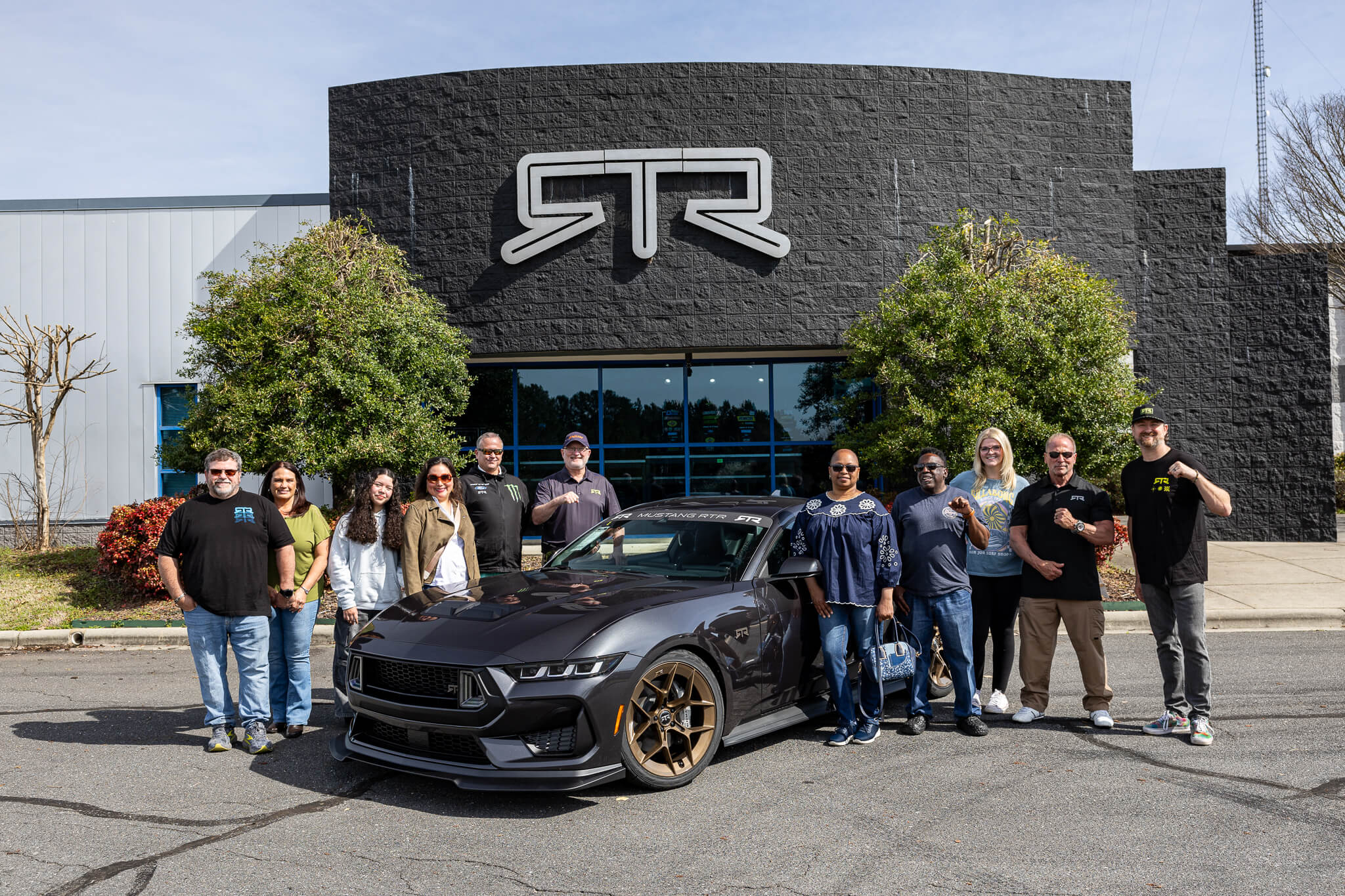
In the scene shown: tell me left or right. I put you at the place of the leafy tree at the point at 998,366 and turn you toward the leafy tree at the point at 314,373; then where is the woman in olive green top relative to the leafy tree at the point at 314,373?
left

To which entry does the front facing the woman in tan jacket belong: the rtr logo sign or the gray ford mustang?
the rtr logo sign

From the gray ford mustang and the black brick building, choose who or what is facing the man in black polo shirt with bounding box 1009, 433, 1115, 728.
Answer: the black brick building

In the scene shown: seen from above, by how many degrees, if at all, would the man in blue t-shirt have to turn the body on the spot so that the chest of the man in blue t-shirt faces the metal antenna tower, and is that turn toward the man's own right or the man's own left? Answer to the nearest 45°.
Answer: approximately 180°

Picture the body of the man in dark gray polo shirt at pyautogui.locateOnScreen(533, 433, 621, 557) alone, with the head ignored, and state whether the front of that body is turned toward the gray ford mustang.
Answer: yes

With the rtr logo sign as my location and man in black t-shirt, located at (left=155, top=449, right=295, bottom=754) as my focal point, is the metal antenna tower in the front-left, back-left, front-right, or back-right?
back-left

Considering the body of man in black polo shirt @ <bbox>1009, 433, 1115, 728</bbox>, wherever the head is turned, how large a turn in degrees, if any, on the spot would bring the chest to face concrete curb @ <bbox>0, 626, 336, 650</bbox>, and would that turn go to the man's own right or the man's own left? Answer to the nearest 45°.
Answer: approximately 90° to the man's own right

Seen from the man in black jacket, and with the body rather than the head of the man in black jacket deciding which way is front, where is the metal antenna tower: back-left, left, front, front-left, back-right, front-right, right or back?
back-left

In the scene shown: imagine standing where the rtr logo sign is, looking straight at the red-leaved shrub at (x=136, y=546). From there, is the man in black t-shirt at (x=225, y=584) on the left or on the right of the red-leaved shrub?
left
